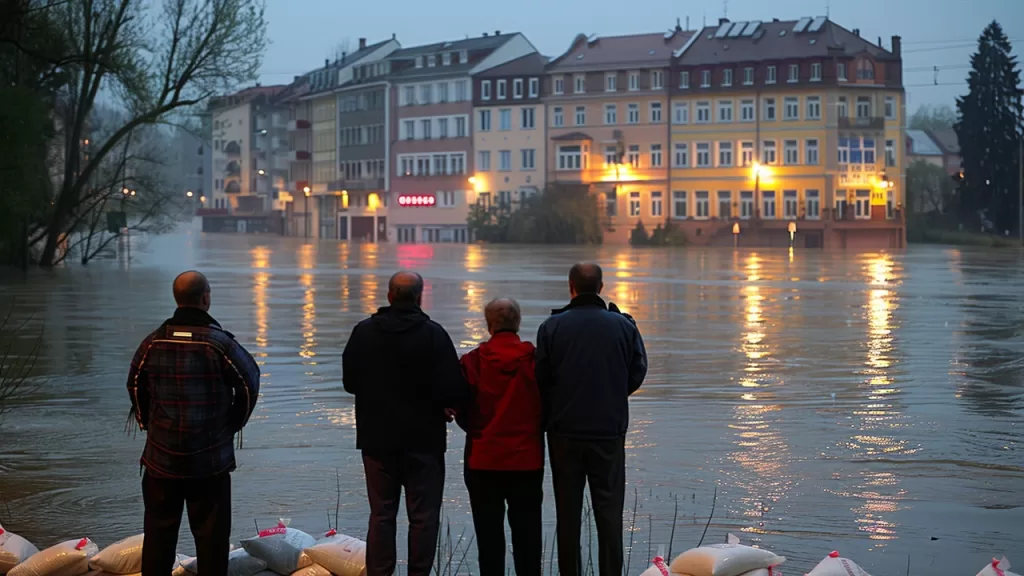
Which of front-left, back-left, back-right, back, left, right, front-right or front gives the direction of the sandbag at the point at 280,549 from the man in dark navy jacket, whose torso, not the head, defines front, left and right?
left

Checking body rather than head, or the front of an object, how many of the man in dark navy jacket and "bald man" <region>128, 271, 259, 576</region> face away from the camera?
2

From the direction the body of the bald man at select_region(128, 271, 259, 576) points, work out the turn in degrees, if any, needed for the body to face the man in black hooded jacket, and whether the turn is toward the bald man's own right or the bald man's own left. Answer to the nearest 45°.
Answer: approximately 90° to the bald man's own right

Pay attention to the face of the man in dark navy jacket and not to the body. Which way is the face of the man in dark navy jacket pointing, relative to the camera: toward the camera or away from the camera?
away from the camera

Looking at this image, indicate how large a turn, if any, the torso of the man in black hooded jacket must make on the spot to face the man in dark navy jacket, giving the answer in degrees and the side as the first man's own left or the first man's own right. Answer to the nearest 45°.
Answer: approximately 90° to the first man's own right

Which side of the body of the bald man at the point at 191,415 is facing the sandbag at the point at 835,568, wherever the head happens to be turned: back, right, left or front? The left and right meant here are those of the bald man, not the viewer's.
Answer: right

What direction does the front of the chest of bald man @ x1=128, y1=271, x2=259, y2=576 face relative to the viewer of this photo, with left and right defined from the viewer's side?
facing away from the viewer

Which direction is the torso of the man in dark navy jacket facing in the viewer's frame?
away from the camera

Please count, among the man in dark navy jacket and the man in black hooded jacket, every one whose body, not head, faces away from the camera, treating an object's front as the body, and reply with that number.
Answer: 2

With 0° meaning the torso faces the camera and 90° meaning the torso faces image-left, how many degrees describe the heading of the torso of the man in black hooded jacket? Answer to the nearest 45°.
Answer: approximately 180°

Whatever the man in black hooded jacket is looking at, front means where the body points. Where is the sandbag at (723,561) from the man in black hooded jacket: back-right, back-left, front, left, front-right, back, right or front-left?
right
